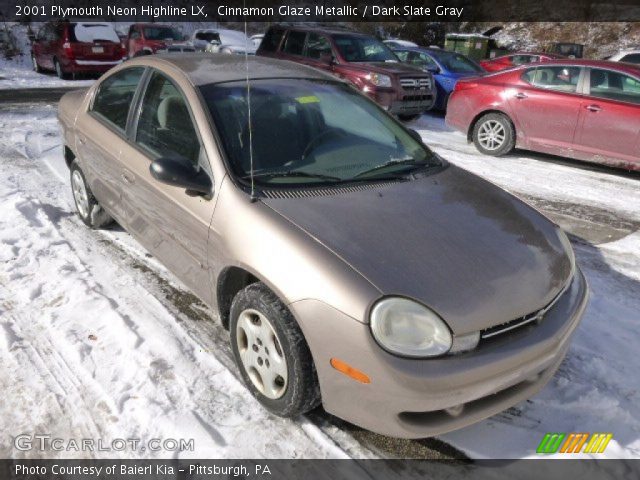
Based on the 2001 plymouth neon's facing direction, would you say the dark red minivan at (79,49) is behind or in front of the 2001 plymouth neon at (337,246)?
behind

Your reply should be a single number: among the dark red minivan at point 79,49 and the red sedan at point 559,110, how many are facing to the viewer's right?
1

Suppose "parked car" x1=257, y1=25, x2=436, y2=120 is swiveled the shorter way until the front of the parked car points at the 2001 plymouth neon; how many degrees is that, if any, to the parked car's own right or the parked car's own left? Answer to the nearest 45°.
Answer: approximately 45° to the parked car's own right

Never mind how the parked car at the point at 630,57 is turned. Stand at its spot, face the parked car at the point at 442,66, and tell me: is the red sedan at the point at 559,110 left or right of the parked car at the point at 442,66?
left

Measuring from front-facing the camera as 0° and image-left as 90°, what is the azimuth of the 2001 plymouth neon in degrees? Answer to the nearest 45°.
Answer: approximately 315°

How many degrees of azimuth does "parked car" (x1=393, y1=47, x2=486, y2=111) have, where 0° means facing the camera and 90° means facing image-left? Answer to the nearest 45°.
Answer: approximately 315°

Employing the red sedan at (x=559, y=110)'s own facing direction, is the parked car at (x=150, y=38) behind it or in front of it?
behind

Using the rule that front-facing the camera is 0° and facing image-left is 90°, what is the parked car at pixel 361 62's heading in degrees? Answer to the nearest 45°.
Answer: approximately 315°

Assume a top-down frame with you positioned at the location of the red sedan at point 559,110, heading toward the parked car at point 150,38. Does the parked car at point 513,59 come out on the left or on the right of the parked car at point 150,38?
right

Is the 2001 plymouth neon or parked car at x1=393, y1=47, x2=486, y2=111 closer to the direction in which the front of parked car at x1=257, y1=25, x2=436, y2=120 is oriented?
the 2001 plymouth neon

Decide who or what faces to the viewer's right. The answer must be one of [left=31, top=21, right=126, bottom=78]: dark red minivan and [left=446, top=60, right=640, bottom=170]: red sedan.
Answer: the red sedan
